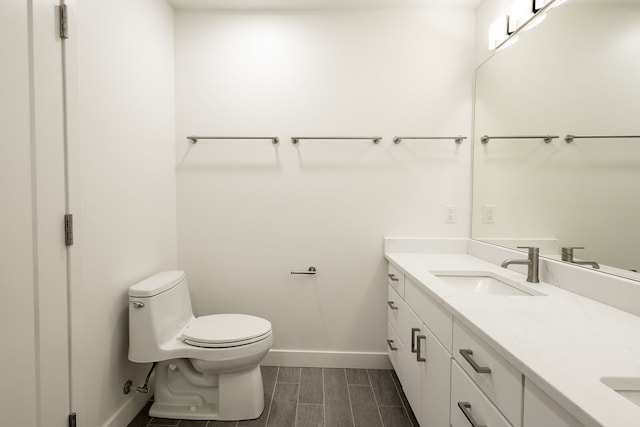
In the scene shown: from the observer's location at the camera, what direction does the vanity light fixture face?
facing the viewer and to the left of the viewer

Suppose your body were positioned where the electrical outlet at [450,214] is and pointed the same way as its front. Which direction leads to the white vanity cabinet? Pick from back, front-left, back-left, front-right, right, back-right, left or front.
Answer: front

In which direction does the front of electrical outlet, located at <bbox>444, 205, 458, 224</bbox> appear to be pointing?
toward the camera

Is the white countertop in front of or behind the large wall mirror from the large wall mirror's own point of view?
in front

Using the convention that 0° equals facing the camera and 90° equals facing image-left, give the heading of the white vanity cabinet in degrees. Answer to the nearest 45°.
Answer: approximately 90°

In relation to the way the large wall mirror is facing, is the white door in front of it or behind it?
in front

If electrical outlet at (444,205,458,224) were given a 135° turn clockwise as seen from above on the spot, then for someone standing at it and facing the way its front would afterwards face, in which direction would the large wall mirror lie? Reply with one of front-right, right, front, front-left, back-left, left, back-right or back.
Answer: back

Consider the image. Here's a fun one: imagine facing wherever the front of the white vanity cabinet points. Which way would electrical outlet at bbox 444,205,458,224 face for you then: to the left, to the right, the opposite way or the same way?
to the left

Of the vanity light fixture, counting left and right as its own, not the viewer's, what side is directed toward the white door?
front
